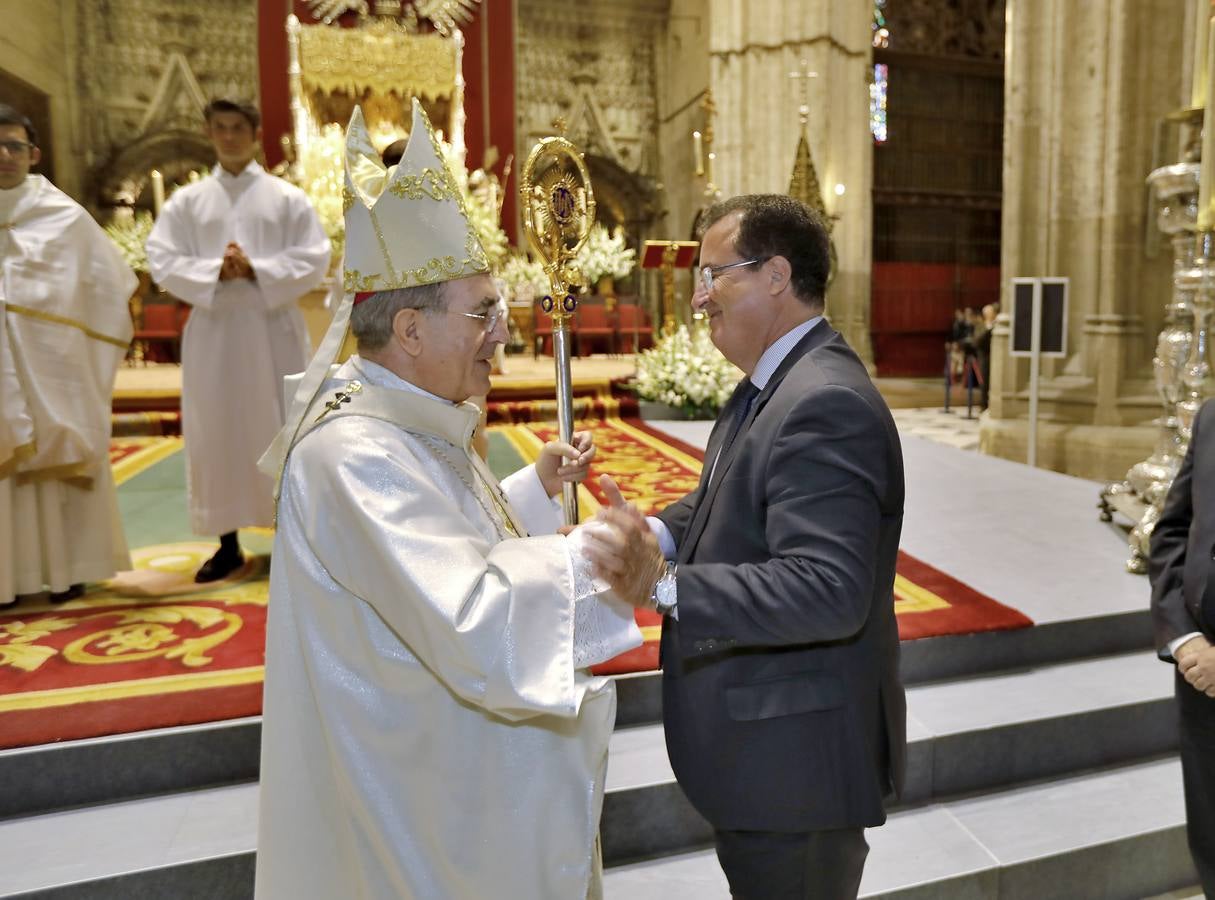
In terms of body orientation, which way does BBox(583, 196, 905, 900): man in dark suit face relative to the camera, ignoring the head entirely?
to the viewer's left

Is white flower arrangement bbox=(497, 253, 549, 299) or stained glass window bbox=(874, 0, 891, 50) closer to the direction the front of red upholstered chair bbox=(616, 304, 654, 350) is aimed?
the white flower arrangement

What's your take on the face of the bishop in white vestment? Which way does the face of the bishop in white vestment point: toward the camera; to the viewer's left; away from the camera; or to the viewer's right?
to the viewer's right

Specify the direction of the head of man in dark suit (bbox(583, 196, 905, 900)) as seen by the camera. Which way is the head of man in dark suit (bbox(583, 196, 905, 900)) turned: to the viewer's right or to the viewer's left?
to the viewer's left

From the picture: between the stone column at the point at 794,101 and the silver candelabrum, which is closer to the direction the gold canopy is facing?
the silver candelabrum

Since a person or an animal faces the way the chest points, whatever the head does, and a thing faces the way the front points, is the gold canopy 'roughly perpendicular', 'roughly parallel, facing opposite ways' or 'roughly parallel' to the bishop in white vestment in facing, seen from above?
roughly perpendicular

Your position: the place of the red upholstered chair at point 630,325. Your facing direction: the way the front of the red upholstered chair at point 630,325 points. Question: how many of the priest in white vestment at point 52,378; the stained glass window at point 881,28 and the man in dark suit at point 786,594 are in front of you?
2

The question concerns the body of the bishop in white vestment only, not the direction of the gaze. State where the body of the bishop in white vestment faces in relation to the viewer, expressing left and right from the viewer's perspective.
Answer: facing to the right of the viewer

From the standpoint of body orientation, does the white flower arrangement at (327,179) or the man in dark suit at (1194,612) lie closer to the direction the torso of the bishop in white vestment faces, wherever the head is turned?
the man in dark suit

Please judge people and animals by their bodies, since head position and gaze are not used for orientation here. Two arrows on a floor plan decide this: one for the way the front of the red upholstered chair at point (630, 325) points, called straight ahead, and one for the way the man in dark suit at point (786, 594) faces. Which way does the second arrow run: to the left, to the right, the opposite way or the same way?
to the right
